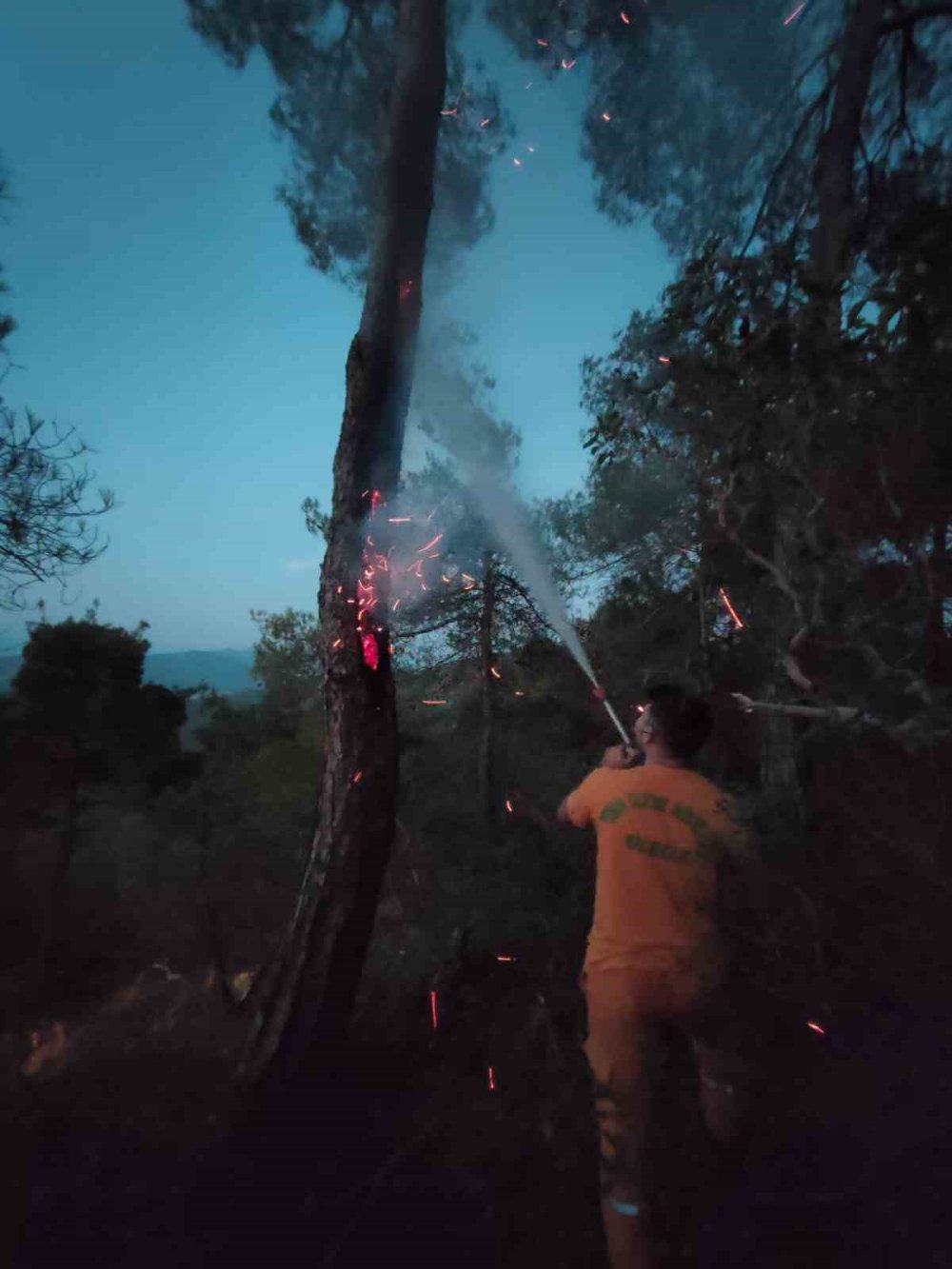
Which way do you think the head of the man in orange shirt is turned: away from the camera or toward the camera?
away from the camera

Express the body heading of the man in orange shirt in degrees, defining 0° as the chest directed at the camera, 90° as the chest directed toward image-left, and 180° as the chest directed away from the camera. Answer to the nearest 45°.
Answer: approximately 180°

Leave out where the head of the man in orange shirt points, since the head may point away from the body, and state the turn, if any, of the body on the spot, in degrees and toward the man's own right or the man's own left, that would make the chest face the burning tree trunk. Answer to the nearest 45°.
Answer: approximately 45° to the man's own left
